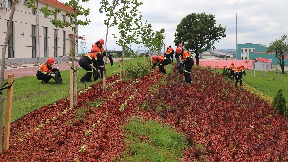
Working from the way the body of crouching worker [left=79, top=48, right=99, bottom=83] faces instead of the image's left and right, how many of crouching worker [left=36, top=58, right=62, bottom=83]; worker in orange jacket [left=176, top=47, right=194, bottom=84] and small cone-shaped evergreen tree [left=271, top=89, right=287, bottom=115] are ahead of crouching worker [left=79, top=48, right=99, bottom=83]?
2

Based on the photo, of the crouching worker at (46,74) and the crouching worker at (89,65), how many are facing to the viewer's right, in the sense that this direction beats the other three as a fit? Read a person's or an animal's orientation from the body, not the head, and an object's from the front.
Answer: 2

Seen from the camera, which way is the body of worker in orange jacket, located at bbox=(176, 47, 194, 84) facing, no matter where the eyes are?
to the viewer's left

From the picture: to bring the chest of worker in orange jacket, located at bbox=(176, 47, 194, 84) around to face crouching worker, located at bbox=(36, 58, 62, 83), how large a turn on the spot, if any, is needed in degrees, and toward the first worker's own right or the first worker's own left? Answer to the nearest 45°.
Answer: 0° — they already face them

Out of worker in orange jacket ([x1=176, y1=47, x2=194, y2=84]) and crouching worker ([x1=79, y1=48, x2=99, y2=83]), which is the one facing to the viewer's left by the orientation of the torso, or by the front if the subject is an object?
the worker in orange jacket

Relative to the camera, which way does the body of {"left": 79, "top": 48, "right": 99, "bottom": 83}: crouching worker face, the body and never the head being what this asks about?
to the viewer's right

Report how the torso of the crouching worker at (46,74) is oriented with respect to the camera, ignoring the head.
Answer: to the viewer's right
